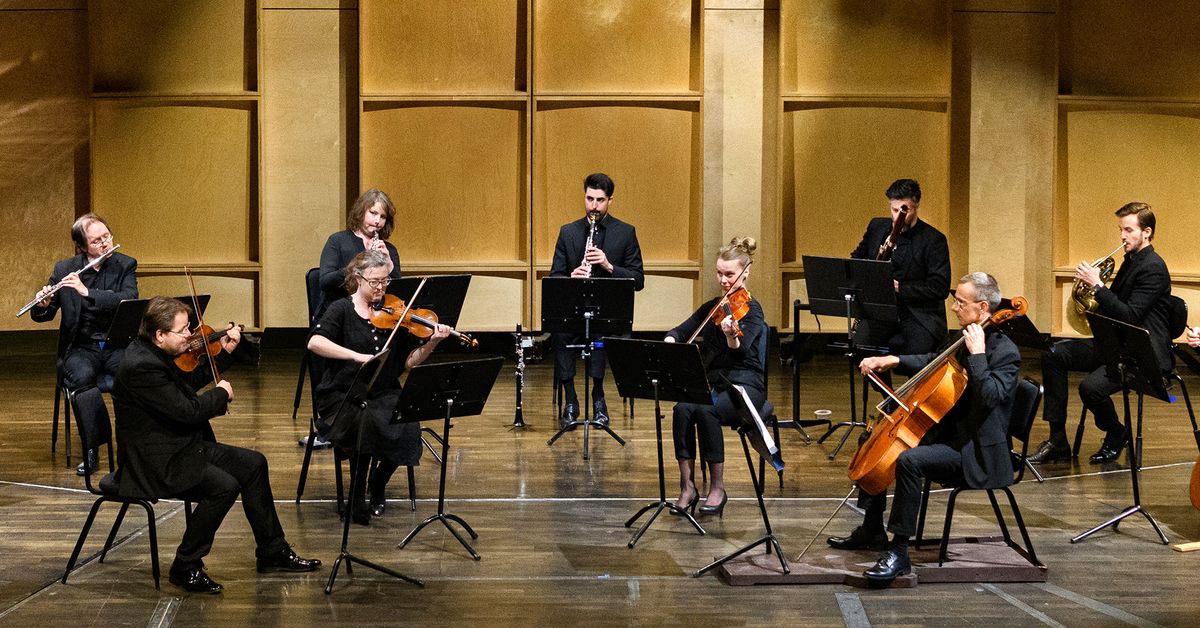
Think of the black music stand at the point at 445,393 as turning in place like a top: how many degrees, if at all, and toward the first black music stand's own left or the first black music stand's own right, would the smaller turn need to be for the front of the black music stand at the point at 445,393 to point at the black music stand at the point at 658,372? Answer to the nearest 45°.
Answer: approximately 135° to the first black music stand's own right

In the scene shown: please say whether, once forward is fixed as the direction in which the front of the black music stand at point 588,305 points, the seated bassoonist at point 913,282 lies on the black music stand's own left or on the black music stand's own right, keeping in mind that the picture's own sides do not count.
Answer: on the black music stand's own right

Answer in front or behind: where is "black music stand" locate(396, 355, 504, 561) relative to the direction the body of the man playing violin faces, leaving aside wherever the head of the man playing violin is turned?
in front

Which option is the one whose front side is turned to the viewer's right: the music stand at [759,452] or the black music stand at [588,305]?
the music stand

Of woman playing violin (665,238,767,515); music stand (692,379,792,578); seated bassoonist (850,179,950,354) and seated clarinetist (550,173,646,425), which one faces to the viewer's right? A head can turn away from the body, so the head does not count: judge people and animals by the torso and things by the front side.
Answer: the music stand

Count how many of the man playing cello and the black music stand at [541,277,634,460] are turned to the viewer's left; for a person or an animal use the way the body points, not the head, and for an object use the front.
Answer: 1

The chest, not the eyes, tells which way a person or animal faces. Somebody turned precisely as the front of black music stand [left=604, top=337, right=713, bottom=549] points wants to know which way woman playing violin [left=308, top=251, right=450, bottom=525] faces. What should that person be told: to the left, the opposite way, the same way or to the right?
to the right

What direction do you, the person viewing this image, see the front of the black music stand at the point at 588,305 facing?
facing away from the viewer

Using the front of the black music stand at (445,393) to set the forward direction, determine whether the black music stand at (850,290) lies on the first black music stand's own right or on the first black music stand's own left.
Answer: on the first black music stand's own right

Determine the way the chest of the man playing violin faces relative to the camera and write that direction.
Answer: to the viewer's right

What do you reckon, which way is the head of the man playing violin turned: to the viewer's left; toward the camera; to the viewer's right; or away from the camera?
to the viewer's right

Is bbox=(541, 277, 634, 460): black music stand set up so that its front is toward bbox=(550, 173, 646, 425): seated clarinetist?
yes

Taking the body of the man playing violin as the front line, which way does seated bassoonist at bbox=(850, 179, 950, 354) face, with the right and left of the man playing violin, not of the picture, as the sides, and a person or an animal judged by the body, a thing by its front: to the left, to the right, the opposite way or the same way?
to the right

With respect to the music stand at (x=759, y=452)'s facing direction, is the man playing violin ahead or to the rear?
to the rear

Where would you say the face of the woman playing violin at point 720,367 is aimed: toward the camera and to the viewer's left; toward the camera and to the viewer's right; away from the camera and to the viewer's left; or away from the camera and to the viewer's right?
toward the camera and to the viewer's left

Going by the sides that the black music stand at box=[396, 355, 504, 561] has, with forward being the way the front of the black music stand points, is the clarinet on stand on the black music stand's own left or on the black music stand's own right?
on the black music stand's own right
